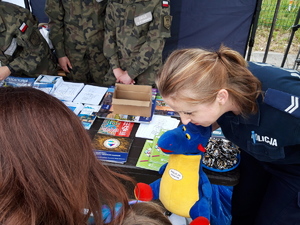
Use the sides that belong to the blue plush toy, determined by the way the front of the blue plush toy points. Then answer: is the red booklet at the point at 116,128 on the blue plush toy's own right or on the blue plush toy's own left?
on the blue plush toy's own right

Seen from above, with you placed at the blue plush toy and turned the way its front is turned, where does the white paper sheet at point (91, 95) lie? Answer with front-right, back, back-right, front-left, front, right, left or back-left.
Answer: right

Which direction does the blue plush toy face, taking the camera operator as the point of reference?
facing the viewer and to the left of the viewer

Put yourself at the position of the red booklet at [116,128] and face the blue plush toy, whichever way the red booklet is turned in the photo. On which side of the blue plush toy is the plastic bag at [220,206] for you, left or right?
left
